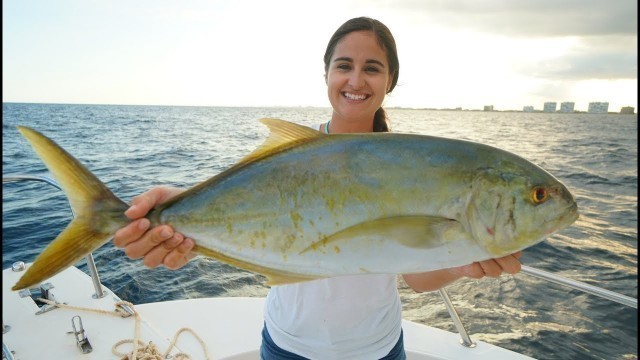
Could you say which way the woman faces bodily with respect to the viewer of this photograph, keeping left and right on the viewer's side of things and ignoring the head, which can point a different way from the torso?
facing the viewer
